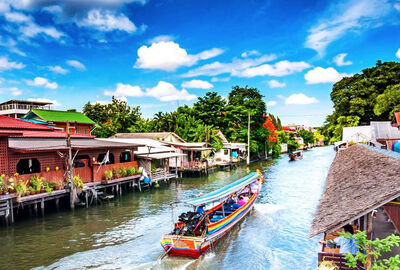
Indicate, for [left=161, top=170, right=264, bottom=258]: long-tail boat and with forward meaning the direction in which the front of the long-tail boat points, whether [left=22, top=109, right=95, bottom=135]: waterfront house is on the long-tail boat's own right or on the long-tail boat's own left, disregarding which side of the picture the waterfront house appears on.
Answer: on the long-tail boat's own left

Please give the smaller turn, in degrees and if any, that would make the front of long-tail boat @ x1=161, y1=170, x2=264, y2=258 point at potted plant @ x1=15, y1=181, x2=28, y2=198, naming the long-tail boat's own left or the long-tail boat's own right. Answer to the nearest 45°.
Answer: approximately 135° to the long-tail boat's own left

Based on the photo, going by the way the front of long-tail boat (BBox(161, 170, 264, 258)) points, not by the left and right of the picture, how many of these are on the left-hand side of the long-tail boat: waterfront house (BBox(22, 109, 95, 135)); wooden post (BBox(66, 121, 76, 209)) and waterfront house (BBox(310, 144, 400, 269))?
2

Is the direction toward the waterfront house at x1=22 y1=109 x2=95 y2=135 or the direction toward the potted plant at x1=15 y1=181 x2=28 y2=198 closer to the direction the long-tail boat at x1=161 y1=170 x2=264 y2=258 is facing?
the waterfront house

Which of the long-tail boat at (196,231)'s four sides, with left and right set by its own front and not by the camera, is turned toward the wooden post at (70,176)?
left

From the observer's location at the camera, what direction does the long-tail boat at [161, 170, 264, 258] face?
facing away from the viewer and to the right of the viewer
